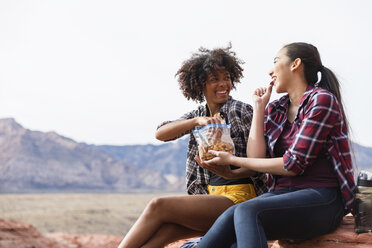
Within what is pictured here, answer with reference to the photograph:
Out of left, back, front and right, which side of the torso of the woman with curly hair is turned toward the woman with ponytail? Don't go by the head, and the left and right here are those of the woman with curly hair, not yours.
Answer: left

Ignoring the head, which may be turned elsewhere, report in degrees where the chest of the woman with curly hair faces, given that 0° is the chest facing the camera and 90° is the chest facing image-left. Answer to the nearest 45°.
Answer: approximately 45°

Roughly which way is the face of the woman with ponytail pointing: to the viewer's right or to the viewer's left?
to the viewer's left
